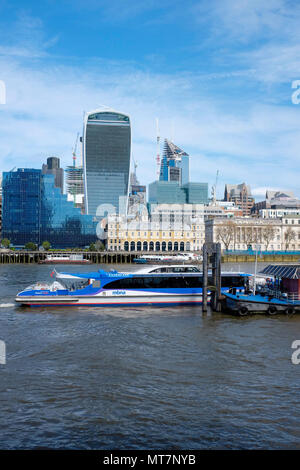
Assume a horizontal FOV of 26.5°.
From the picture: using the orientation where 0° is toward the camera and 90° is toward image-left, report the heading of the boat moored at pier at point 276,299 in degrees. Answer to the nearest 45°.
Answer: approximately 90°

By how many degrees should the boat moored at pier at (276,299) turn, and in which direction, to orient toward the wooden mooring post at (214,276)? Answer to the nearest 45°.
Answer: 0° — it already faces it
